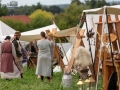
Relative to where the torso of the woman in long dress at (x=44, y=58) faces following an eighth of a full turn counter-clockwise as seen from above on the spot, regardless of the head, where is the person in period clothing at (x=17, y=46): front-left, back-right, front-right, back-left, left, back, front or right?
front

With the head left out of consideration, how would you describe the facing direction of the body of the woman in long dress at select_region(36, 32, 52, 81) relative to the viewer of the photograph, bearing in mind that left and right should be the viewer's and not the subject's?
facing away from the viewer

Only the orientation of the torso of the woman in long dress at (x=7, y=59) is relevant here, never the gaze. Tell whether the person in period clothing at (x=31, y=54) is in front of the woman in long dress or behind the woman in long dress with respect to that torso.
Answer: in front
